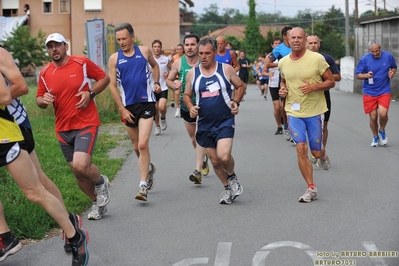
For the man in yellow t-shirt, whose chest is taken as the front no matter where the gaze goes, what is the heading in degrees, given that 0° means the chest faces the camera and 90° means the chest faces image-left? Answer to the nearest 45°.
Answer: approximately 45°

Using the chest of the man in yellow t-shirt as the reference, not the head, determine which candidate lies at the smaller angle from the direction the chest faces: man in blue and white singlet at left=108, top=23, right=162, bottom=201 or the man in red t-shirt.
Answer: the man in red t-shirt

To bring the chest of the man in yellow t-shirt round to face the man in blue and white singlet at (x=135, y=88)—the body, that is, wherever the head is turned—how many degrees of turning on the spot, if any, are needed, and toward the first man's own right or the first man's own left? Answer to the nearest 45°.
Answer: approximately 45° to the first man's own right

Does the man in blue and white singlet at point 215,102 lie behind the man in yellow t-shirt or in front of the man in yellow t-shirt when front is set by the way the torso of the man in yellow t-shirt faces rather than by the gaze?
in front
